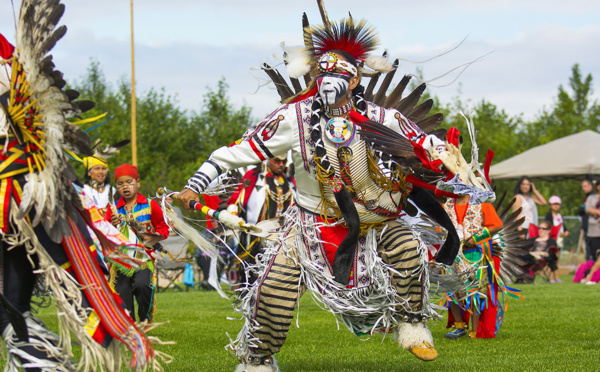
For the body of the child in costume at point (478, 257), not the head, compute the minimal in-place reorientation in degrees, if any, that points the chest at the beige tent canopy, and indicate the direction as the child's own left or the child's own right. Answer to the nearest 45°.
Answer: approximately 135° to the child's own right

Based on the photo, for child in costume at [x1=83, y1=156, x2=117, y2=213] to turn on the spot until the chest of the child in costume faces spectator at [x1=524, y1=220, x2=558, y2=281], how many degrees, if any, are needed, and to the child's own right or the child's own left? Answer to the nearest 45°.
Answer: approximately 135° to the child's own left

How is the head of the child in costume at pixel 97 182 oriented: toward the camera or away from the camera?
toward the camera

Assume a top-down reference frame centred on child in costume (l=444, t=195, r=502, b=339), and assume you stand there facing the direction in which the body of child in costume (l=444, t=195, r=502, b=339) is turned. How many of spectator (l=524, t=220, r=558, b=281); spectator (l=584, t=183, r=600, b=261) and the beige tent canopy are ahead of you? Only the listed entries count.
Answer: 0

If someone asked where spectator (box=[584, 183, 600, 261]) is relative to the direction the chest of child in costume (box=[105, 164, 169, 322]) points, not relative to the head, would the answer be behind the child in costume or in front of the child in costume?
behind

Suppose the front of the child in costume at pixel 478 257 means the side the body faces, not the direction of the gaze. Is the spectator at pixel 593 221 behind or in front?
behind

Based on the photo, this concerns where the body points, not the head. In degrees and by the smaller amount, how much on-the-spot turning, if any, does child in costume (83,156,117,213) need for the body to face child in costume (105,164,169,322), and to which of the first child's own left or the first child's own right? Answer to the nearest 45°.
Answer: approximately 45° to the first child's own left

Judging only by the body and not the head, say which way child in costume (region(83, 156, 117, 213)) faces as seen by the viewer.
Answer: toward the camera

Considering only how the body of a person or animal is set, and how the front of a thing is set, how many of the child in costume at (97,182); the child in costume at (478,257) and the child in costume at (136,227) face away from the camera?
0

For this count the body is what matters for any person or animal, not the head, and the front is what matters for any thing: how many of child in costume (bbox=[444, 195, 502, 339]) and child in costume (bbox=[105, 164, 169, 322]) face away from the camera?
0

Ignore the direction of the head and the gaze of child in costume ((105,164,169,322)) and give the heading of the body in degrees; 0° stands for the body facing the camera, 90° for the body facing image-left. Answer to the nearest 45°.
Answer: approximately 45°

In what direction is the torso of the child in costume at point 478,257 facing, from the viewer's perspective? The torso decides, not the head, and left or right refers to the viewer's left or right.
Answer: facing the viewer and to the left of the viewer

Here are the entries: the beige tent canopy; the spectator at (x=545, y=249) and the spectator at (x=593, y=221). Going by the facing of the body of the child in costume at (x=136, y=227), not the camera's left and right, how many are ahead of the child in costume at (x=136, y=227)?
0

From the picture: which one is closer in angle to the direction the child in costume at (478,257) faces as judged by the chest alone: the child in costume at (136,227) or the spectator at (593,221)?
the child in costume

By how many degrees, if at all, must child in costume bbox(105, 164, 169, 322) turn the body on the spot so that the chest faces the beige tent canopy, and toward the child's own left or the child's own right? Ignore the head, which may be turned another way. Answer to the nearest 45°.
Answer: approximately 180°

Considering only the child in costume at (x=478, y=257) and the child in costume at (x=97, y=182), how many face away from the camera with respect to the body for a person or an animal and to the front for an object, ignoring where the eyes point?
0
